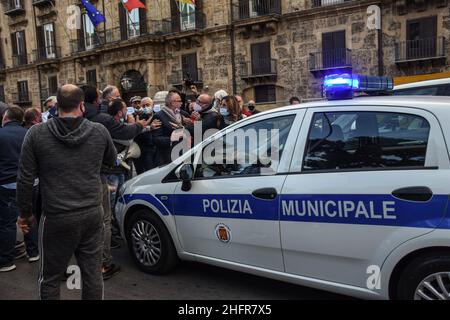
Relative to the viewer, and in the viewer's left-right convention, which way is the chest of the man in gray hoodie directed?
facing away from the viewer

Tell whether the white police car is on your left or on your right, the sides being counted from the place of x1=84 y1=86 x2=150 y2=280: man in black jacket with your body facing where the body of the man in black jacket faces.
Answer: on your right

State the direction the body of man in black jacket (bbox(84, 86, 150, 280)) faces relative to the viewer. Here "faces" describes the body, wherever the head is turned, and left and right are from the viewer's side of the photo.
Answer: facing away from the viewer and to the right of the viewer

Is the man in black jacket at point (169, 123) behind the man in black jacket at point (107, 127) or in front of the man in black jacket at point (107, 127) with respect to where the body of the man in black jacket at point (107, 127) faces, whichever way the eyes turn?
in front

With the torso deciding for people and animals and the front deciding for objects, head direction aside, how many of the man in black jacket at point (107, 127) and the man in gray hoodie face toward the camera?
0

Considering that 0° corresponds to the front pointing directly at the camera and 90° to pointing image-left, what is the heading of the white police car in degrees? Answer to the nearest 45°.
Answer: approximately 135°

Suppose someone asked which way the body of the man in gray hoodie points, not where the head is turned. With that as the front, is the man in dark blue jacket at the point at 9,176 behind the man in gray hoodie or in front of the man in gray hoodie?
in front

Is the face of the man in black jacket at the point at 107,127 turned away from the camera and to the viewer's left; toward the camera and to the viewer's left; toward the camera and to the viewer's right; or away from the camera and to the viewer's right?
away from the camera and to the viewer's right

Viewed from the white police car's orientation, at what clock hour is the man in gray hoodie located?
The man in gray hoodie is roughly at 10 o'clock from the white police car.

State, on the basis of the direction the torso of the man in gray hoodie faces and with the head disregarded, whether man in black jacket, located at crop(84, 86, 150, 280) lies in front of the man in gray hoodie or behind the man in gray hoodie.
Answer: in front

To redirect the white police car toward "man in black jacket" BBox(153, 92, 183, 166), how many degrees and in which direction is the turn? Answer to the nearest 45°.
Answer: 0° — it already faces them

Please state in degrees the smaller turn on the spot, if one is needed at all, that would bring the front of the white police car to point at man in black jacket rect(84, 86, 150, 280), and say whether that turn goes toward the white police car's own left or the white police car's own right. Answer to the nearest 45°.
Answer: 0° — it already faces them
